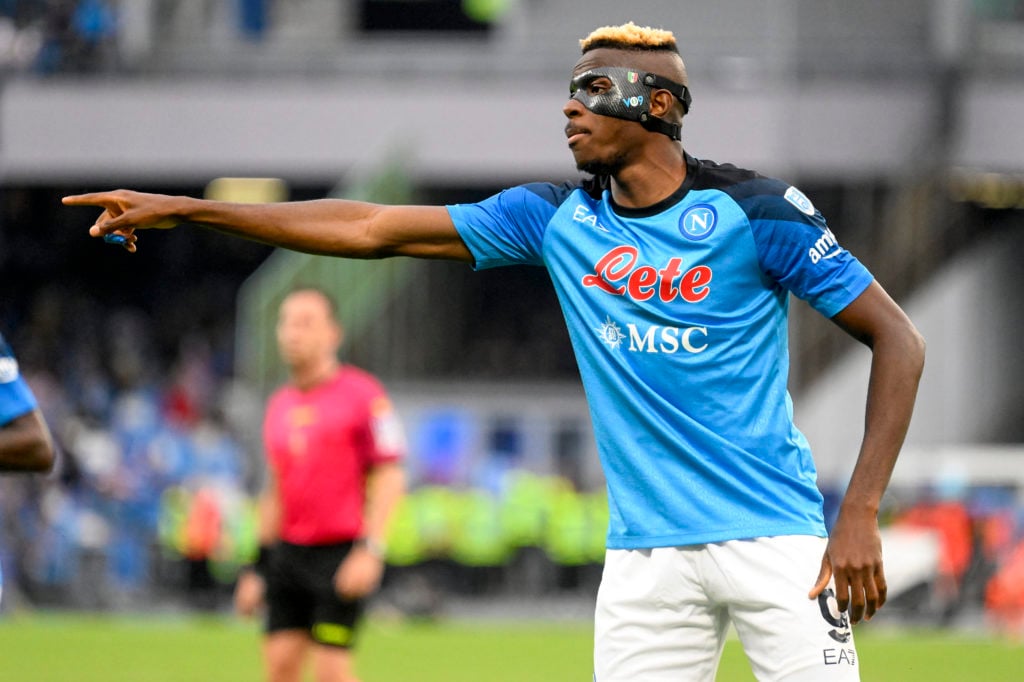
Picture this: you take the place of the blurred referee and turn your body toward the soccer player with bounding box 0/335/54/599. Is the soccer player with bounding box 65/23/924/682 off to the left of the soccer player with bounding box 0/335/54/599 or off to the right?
left

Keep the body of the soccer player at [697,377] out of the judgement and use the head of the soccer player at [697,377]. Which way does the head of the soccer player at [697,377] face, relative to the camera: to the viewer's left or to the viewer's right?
to the viewer's left

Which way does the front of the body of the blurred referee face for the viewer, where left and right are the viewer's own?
facing the viewer and to the left of the viewer

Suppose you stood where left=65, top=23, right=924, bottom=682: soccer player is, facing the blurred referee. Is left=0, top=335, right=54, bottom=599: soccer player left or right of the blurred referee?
left

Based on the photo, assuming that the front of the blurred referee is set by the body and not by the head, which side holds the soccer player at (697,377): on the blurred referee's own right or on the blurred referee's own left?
on the blurred referee's own left
